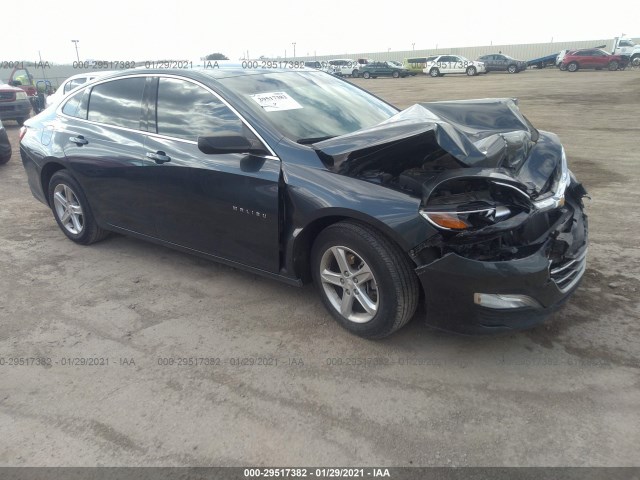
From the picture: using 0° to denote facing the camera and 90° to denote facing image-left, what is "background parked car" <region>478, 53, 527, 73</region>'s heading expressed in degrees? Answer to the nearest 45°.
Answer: approximately 315°

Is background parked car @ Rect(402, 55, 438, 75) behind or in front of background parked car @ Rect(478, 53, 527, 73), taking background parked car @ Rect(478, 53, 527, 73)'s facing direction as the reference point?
behind

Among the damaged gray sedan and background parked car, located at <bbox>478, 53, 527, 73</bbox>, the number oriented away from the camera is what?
0

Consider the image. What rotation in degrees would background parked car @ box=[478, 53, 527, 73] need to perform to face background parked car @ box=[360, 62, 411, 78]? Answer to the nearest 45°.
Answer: approximately 135° to its right

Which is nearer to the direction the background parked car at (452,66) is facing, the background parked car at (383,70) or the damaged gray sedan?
the damaged gray sedan

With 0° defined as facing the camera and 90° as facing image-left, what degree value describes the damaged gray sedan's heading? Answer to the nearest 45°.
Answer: approximately 315°

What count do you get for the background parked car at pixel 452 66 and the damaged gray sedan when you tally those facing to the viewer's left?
0

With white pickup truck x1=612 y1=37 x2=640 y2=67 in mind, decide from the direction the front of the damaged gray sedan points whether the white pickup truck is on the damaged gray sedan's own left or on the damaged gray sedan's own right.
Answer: on the damaged gray sedan's own left
